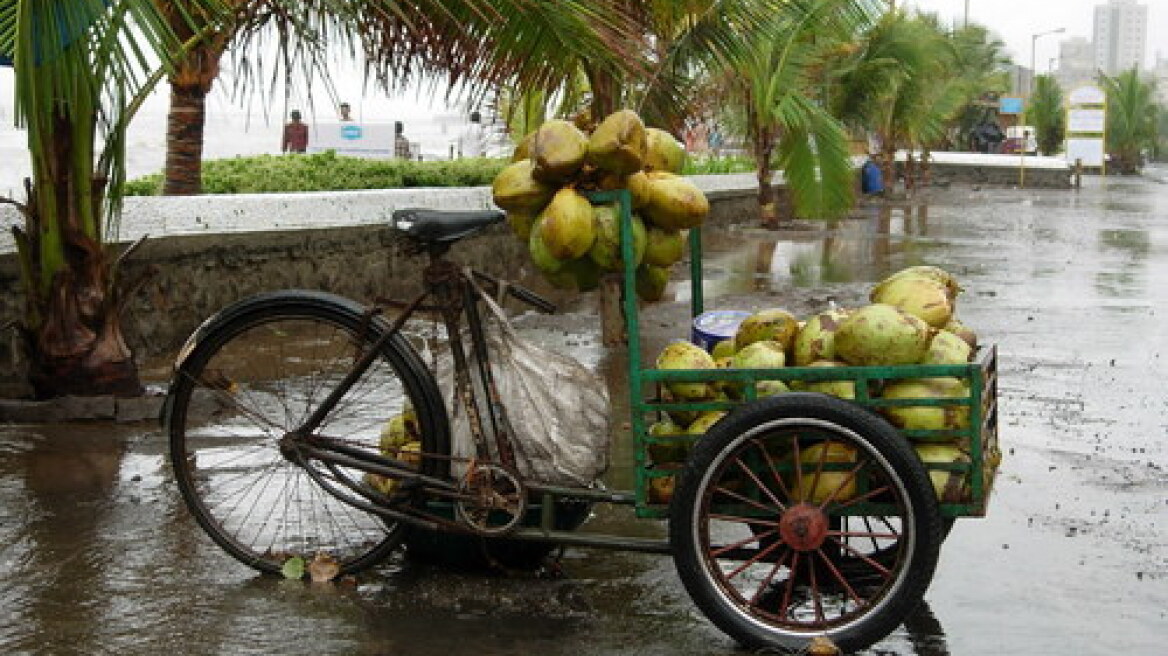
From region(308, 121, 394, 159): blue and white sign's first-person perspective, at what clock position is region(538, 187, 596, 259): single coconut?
The single coconut is roughly at 12 o'clock from the blue and white sign.

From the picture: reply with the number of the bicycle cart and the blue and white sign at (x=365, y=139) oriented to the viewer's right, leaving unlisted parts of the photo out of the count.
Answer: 1

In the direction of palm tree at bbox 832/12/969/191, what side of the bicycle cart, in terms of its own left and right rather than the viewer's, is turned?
left

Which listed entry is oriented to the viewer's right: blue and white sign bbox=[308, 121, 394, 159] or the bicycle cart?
the bicycle cart

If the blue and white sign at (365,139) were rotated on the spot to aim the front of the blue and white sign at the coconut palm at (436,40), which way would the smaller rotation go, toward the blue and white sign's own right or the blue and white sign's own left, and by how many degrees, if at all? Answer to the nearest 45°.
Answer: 0° — it already faces it

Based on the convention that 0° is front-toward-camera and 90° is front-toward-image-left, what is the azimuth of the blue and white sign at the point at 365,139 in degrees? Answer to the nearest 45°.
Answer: approximately 0°

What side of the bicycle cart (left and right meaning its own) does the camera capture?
right

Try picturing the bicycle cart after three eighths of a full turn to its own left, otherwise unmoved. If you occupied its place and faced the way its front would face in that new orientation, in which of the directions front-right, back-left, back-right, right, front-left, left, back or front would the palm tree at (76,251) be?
front

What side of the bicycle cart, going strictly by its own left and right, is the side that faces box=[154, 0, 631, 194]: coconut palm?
left

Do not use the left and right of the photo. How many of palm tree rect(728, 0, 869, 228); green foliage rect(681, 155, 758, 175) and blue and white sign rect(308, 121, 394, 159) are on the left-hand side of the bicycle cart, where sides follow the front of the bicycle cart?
3

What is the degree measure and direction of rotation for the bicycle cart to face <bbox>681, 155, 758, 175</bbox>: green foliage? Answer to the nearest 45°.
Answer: approximately 90° to its left

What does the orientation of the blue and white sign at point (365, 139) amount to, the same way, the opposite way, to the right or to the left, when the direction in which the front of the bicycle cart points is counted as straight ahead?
to the right

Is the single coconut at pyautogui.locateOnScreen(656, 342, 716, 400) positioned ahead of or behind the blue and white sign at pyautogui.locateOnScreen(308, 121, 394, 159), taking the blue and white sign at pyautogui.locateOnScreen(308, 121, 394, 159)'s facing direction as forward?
ahead

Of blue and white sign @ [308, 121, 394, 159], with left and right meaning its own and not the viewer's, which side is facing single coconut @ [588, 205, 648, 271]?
front

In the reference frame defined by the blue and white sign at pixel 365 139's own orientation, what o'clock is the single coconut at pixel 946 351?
The single coconut is roughly at 12 o'clock from the blue and white sign.

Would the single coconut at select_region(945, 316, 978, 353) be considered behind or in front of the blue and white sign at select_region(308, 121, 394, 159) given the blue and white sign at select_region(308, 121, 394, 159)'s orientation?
in front

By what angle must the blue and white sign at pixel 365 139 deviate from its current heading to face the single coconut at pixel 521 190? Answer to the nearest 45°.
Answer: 0° — it already faces it
